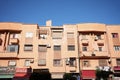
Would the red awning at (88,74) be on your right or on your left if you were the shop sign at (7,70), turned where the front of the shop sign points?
on your left

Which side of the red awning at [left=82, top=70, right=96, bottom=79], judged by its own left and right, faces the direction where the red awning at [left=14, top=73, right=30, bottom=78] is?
right

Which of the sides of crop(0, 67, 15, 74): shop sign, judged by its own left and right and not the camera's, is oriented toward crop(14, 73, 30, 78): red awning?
left

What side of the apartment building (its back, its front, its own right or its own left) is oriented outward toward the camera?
front

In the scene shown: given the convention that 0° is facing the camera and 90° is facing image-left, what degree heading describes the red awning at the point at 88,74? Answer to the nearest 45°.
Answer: approximately 0°

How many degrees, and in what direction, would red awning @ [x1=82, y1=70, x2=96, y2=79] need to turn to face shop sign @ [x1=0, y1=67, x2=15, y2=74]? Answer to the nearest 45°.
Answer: approximately 90° to its right

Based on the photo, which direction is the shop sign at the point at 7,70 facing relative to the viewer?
toward the camera

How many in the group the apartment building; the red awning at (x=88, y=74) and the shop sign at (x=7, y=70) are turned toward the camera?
3
